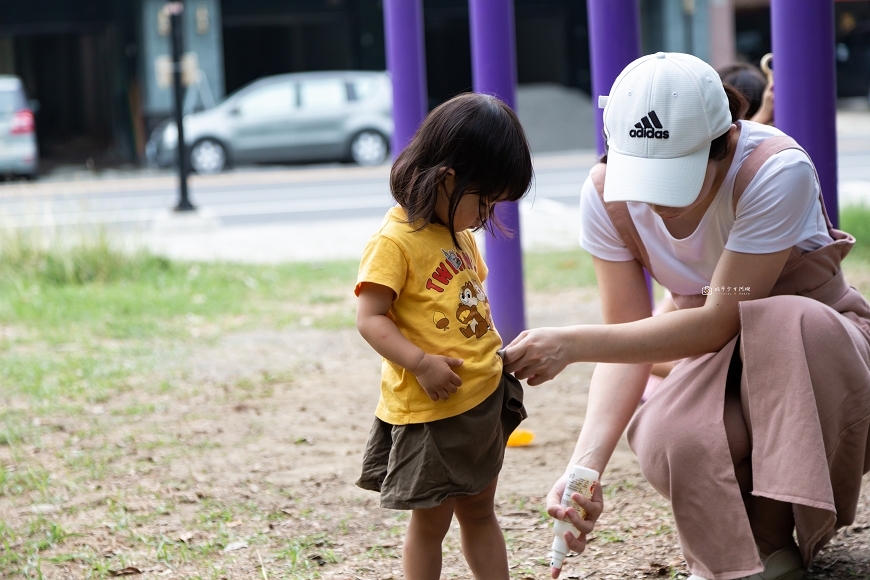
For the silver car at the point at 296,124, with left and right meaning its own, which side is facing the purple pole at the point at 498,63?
left

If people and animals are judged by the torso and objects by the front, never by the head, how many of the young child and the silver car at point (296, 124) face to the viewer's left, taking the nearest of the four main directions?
1

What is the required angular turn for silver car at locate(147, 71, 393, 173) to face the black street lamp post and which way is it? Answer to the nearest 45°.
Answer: approximately 90° to its left

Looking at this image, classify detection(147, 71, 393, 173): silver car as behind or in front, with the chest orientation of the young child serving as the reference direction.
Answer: behind

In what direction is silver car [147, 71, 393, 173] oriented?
to the viewer's left

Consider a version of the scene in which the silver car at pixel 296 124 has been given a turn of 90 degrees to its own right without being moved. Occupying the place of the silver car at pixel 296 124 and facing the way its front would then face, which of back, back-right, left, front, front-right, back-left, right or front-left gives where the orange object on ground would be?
back

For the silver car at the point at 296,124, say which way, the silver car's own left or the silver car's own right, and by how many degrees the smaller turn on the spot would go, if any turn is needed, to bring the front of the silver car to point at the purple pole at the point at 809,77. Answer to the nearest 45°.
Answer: approximately 90° to the silver car's own left

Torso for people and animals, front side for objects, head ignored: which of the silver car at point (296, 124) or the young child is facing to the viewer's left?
the silver car

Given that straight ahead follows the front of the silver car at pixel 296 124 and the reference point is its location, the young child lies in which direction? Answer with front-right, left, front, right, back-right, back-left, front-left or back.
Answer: left

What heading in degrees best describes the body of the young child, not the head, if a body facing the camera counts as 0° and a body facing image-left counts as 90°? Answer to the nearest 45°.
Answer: approximately 315°

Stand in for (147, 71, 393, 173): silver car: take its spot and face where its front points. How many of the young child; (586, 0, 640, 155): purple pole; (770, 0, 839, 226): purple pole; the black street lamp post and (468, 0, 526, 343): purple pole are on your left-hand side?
5

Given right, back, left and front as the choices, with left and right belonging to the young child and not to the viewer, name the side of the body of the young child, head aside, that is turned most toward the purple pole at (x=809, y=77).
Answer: left

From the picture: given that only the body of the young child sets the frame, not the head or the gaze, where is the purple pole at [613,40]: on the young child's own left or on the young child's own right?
on the young child's own left
